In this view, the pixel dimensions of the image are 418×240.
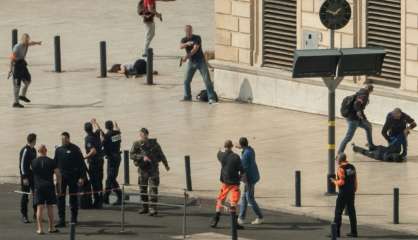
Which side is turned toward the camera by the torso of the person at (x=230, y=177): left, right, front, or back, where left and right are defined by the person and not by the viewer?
back

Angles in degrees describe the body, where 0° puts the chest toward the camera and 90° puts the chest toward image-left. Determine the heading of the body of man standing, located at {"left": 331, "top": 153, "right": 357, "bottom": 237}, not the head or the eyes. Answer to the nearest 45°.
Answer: approximately 135°

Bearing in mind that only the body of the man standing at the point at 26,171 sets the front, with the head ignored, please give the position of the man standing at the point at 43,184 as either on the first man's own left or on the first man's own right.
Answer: on the first man's own right

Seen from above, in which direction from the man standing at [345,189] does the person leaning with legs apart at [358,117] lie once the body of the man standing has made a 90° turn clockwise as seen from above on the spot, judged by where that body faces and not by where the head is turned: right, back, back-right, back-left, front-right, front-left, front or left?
front-left

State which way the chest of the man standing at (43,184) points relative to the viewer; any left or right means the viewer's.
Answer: facing away from the viewer
